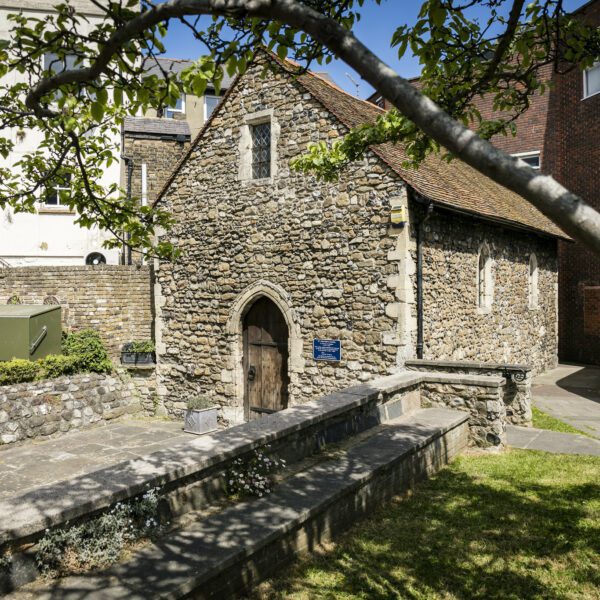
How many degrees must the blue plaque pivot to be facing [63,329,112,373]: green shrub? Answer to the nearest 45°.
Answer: approximately 135° to its right

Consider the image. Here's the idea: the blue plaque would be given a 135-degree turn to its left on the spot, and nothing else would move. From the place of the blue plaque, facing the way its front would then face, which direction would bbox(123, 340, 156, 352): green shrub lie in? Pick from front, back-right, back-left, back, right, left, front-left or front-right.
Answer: left

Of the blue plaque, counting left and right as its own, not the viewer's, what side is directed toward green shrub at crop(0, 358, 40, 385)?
right

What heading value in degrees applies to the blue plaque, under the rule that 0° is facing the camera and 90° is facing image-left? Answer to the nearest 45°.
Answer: approximately 0°

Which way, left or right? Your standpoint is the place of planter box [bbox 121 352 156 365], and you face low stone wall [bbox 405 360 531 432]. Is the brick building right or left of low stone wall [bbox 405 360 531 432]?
left

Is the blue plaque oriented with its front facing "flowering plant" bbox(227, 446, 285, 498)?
yes

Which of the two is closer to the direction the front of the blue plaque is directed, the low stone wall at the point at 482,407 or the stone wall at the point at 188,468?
the stone wall at the point at 188,468

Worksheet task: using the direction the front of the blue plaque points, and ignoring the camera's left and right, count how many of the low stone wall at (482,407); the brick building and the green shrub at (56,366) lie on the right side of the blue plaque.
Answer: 1

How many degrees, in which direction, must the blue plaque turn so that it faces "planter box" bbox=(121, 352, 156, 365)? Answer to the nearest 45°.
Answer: approximately 135° to its right

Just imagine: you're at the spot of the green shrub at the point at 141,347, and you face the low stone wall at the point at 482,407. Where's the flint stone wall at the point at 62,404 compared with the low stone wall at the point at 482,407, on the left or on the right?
right

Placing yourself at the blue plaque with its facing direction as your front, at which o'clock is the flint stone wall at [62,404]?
The flint stone wall is roughly at 3 o'clock from the blue plaque.

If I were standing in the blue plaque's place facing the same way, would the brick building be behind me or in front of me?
behind

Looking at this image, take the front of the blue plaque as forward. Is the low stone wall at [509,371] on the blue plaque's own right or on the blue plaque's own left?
on the blue plaque's own left
